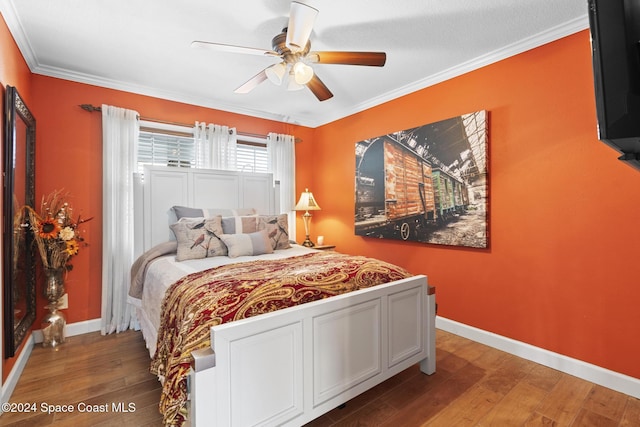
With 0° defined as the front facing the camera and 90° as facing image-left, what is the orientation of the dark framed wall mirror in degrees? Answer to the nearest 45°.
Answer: approximately 270°

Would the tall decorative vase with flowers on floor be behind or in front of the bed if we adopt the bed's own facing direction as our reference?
behind

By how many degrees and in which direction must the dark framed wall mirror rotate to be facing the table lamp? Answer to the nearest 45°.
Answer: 0° — it already faces it

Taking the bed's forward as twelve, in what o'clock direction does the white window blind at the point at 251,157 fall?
The white window blind is roughly at 7 o'clock from the bed.

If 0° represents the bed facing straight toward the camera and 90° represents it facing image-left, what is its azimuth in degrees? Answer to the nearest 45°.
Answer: approximately 315°

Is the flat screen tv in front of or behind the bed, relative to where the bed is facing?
in front

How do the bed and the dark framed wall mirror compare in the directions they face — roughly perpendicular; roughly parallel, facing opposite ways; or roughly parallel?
roughly perpendicular
